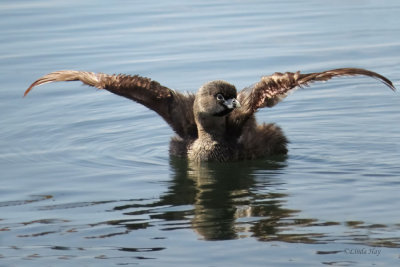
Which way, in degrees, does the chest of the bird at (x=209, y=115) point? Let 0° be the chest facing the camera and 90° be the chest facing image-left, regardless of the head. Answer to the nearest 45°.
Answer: approximately 0°
